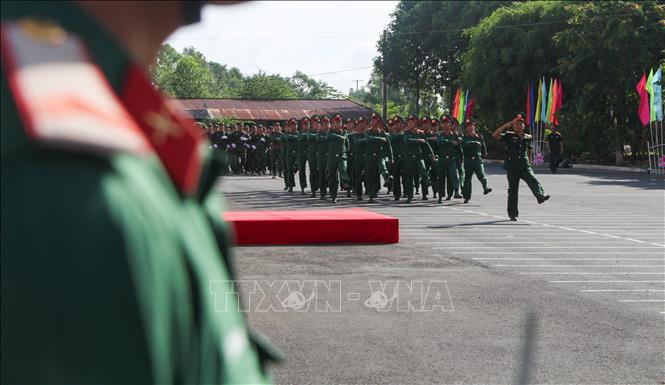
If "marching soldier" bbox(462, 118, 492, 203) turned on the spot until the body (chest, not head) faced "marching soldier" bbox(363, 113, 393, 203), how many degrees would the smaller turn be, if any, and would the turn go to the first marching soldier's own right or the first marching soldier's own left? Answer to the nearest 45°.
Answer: approximately 135° to the first marching soldier's own right

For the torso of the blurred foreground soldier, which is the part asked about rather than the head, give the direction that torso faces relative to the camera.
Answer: to the viewer's right

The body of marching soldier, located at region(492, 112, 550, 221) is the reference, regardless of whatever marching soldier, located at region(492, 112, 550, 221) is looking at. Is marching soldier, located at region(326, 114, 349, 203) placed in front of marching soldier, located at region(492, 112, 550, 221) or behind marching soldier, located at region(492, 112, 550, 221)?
behind

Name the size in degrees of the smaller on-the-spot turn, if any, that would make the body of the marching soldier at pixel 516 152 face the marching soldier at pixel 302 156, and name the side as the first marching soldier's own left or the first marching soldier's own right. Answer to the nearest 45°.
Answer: approximately 180°

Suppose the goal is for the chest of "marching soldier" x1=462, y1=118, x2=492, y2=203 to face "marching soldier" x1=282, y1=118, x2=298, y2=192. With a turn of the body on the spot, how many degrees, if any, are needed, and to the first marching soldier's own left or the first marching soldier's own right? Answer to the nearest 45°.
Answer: approximately 180°

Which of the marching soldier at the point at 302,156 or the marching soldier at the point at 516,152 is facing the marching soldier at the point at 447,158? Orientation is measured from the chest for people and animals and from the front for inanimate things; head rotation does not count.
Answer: the marching soldier at the point at 302,156

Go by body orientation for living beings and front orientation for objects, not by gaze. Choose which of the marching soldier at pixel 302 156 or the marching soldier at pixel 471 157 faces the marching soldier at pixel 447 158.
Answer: the marching soldier at pixel 302 156

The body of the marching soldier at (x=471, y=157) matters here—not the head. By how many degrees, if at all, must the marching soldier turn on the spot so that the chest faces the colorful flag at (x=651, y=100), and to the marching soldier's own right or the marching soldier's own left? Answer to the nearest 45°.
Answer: approximately 90° to the marching soldier's own left
